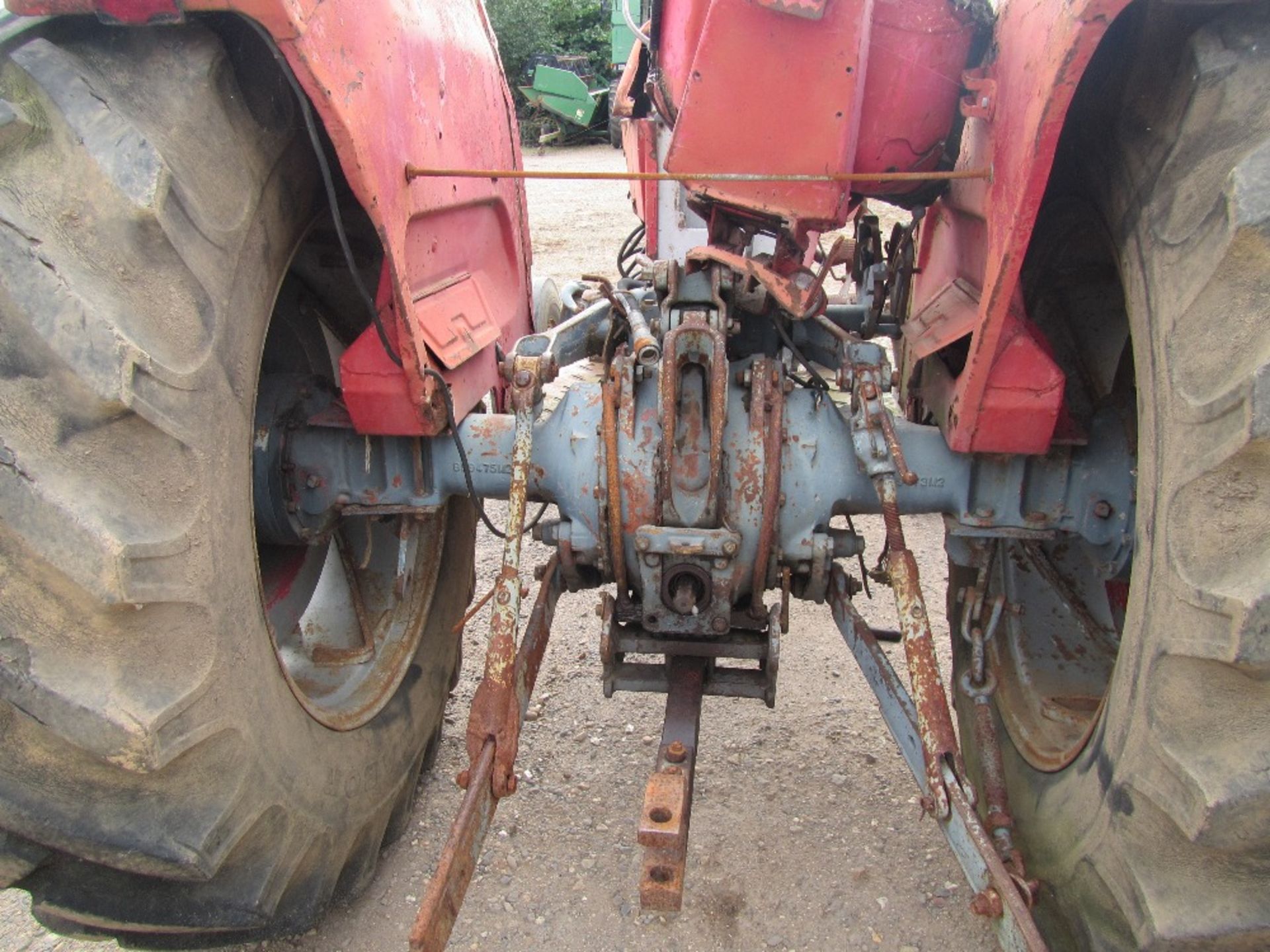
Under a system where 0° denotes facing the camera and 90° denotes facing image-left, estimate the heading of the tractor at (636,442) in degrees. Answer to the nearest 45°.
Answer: approximately 180°

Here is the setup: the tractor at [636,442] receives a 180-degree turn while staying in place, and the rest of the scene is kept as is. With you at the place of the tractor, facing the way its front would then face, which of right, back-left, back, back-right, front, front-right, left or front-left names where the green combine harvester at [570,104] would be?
back
